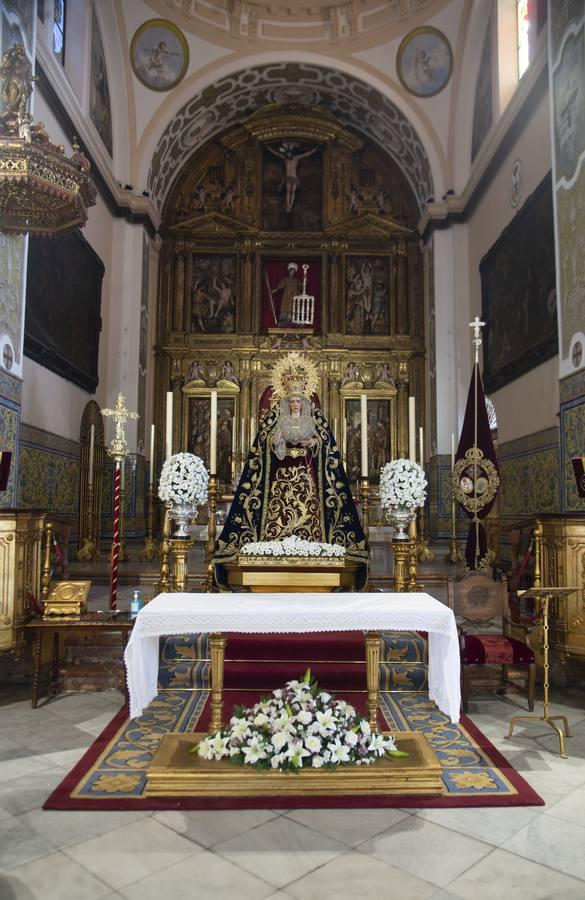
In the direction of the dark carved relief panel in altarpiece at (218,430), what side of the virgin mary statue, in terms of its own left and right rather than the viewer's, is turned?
back

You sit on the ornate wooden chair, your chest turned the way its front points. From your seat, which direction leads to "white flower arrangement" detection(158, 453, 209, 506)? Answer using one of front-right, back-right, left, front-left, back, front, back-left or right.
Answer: back-right

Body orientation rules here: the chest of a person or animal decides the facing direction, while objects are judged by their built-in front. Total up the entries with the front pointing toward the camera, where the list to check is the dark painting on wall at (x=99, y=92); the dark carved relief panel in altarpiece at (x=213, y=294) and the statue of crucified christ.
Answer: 2

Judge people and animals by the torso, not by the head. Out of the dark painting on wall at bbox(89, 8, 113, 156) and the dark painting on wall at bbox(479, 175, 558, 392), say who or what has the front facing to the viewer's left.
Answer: the dark painting on wall at bbox(479, 175, 558, 392)

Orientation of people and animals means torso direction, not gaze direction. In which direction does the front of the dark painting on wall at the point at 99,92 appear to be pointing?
to the viewer's right

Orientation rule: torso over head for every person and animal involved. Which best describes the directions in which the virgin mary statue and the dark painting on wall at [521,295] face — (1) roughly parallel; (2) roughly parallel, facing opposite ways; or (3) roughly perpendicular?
roughly perpendicular

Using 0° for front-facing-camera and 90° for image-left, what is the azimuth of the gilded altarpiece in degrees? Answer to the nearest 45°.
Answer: approximately 0°
